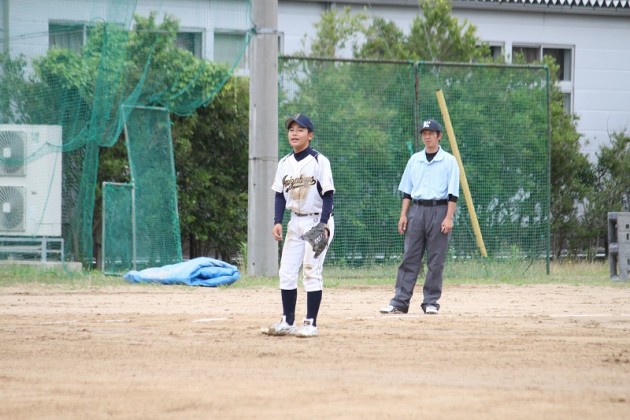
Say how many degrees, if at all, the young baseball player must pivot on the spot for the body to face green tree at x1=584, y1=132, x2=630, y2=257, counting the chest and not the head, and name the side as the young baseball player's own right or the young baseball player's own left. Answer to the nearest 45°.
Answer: approximately 180°

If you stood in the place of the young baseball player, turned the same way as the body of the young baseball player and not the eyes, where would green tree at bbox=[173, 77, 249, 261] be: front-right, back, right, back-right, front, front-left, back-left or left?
back-right

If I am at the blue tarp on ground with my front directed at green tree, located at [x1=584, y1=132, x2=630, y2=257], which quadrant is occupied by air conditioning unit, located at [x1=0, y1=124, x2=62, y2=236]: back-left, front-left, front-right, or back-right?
back-left

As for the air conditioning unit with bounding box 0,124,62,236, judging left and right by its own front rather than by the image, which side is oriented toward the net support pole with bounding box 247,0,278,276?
left

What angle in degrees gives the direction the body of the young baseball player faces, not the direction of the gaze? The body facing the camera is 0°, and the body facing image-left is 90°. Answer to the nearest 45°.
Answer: approximately 45°

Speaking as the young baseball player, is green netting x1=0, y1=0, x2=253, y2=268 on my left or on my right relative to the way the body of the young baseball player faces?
on my right
